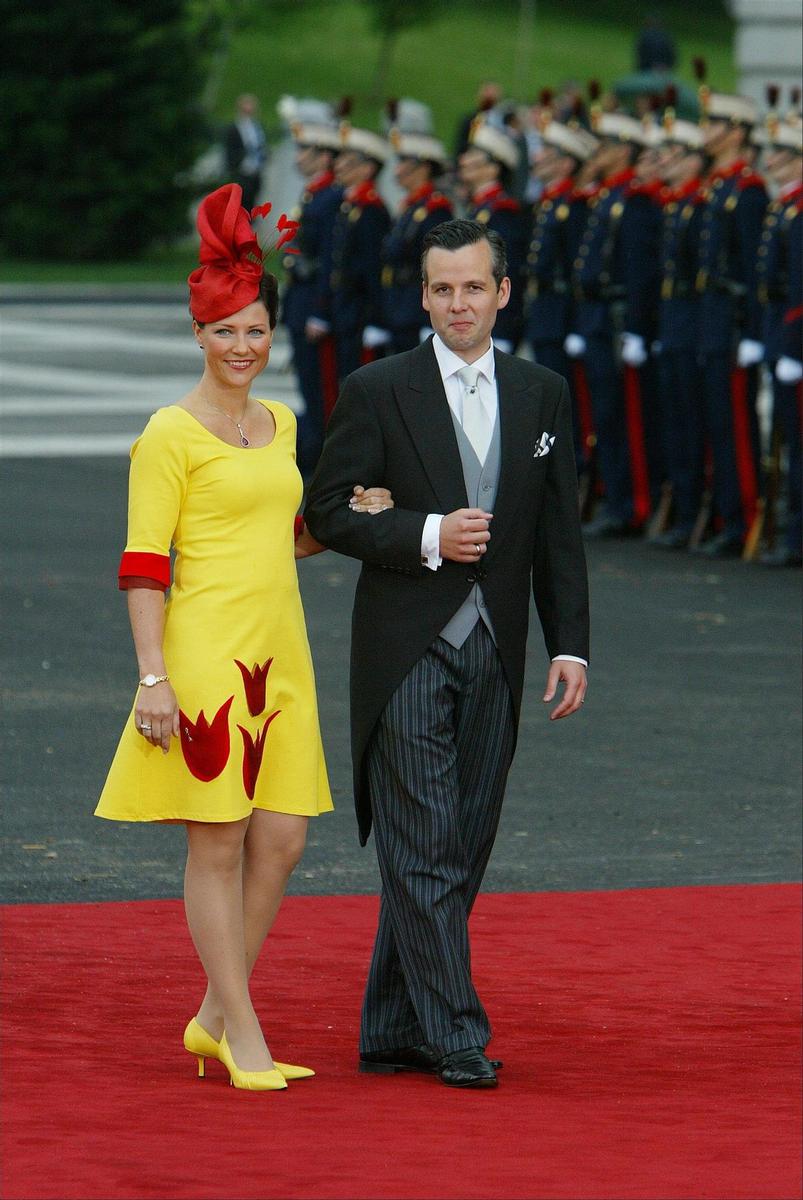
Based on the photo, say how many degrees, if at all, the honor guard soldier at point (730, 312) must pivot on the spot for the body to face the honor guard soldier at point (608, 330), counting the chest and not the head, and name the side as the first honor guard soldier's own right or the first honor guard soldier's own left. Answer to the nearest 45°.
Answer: approximately 90° to the first honor guard soldier's own right

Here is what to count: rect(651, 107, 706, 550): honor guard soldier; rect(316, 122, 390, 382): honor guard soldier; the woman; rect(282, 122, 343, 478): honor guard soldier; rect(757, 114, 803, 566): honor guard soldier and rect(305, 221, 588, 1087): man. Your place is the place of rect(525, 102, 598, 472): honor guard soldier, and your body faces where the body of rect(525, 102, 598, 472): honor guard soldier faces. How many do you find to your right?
2

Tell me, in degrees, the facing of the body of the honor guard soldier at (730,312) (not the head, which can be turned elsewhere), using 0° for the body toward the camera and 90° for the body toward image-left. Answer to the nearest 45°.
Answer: approximately 45°

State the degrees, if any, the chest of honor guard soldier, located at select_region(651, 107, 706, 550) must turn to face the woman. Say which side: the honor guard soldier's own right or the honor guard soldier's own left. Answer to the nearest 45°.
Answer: approximately 45° to the honor guard soldier's own left

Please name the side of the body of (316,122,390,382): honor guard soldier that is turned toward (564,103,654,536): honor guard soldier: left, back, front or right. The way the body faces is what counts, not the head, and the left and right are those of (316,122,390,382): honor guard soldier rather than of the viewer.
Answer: left

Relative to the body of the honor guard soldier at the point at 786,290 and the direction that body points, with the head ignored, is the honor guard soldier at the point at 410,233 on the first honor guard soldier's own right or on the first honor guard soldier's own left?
on the first honor guard soldier's own right

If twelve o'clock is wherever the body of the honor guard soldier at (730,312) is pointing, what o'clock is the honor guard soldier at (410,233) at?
the honor guard soldier at (410,233) is roughly at 3 o'clock from the honor guard soldier at (730,312).

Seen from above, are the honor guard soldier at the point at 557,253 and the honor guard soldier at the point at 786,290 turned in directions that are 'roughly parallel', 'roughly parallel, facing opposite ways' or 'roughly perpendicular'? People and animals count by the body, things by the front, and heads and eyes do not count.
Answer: roughly parallel

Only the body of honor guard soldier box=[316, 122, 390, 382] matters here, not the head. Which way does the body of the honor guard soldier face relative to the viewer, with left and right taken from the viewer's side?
facing the viewer and to the left of the viewer

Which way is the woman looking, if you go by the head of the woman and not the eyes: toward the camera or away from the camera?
toward the camera

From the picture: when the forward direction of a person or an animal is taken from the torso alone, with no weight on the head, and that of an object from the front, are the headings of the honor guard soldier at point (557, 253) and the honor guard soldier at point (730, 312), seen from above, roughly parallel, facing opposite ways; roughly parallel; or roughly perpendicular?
roughly parallel

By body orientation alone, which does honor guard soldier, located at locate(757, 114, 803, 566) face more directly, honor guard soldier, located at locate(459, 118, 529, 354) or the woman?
the woman

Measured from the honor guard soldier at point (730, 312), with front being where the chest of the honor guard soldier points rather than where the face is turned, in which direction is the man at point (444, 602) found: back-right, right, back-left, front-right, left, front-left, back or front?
front-left

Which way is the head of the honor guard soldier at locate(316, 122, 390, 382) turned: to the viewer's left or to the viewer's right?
to the viewer's left

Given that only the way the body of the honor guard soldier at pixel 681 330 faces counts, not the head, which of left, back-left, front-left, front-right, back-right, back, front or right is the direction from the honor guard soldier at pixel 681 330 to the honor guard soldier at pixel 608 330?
right

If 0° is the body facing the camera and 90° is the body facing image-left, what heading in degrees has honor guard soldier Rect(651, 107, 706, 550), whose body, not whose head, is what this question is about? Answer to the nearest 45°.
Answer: approximately 45°

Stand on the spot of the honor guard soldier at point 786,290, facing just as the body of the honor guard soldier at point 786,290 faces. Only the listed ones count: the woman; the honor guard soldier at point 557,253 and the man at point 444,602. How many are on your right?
1
